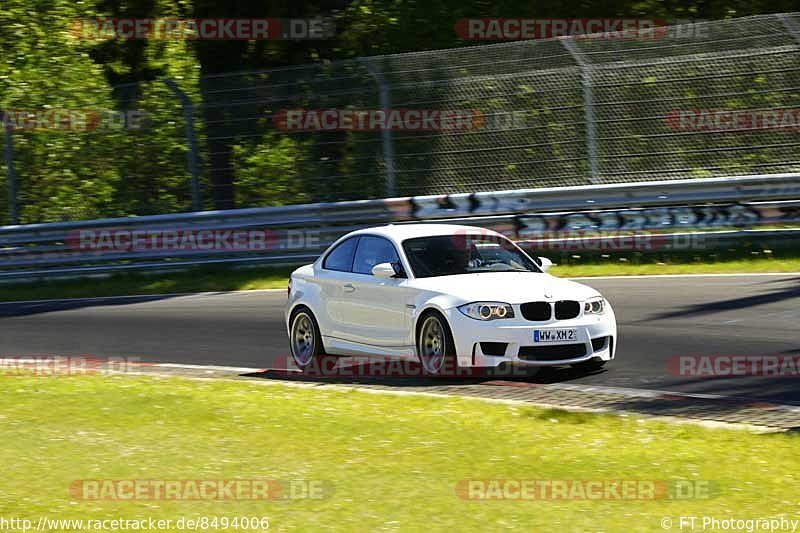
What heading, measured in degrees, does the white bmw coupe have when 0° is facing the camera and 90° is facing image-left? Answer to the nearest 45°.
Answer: approximately 315°

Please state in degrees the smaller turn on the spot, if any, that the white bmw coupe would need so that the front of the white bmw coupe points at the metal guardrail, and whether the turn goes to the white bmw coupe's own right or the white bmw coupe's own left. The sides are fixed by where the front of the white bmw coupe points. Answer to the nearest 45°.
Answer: approximately 135° to the white bmw coupe's own left
